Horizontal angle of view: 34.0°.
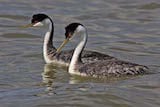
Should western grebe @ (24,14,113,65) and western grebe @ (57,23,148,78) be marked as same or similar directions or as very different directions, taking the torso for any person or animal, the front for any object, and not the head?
same or similar directions

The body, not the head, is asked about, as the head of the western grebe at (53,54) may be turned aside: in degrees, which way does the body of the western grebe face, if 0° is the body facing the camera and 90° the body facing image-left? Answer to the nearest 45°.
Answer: approximately 90°

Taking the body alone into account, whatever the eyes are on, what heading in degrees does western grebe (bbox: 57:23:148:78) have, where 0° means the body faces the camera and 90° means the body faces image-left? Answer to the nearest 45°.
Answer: approximately 90°

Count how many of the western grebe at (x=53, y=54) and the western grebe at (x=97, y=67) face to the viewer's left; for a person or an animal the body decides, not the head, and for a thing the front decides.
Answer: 2

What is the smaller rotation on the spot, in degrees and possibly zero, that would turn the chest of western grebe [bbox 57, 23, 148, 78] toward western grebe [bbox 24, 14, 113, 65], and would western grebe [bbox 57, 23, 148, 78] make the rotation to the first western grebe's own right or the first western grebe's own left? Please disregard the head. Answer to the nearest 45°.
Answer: approximately 45° to the first western grebe's own right

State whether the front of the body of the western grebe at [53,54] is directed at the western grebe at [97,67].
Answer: no
